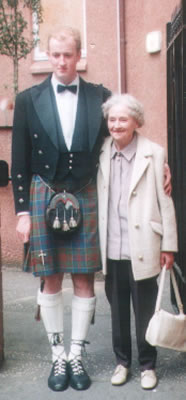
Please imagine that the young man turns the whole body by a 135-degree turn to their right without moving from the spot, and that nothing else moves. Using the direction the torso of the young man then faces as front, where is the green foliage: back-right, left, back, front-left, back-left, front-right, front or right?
front-right

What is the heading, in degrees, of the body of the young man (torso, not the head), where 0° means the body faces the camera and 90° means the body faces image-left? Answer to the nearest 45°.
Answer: approximately 0°

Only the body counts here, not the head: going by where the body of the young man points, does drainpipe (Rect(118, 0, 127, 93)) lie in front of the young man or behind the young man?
behind
